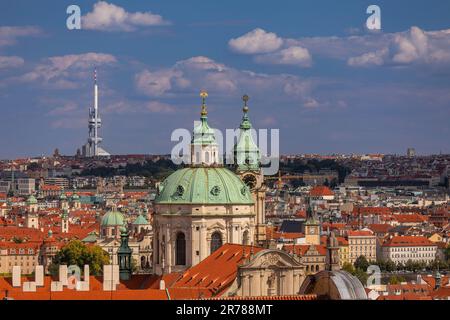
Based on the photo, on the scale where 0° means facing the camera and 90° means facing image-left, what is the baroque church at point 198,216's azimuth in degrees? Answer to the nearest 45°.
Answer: approximately 315°
